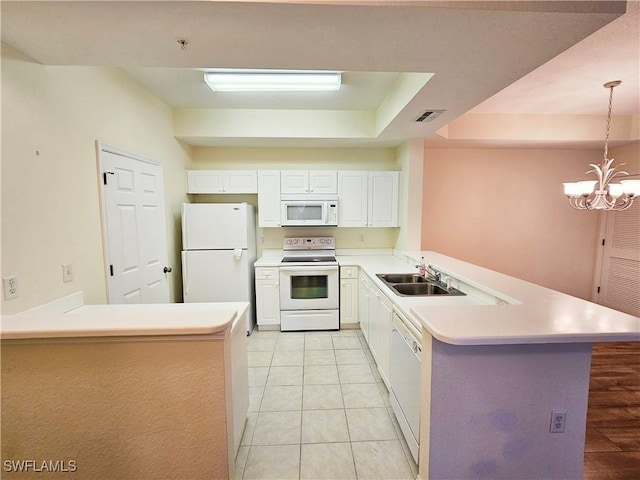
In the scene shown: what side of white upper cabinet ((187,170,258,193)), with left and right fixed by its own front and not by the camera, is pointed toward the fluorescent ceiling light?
front

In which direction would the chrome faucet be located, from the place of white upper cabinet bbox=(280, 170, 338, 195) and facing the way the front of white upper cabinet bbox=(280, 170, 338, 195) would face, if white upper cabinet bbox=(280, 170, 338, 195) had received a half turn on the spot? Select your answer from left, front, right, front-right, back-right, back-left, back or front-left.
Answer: back-right

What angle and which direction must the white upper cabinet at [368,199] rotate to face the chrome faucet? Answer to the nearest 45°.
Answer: approximately 45° to its left

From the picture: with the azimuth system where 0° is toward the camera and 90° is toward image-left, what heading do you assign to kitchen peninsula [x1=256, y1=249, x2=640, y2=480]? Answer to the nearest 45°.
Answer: approximately 90°

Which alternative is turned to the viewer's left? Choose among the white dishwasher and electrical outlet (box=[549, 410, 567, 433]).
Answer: the white dishwasher

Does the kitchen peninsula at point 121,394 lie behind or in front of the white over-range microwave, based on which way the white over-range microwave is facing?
in front

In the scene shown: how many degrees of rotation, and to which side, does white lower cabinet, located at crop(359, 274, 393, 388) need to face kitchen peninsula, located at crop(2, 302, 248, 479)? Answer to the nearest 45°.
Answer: approximately 45° to its left

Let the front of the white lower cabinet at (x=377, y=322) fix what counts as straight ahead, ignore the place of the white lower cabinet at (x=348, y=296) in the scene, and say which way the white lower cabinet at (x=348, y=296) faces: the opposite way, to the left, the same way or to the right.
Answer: to the left

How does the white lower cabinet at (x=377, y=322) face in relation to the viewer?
to the viewer's left

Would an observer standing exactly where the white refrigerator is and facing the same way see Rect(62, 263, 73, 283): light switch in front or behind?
in front

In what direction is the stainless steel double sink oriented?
to the viewer's left

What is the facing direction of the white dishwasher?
to the viewer's left
